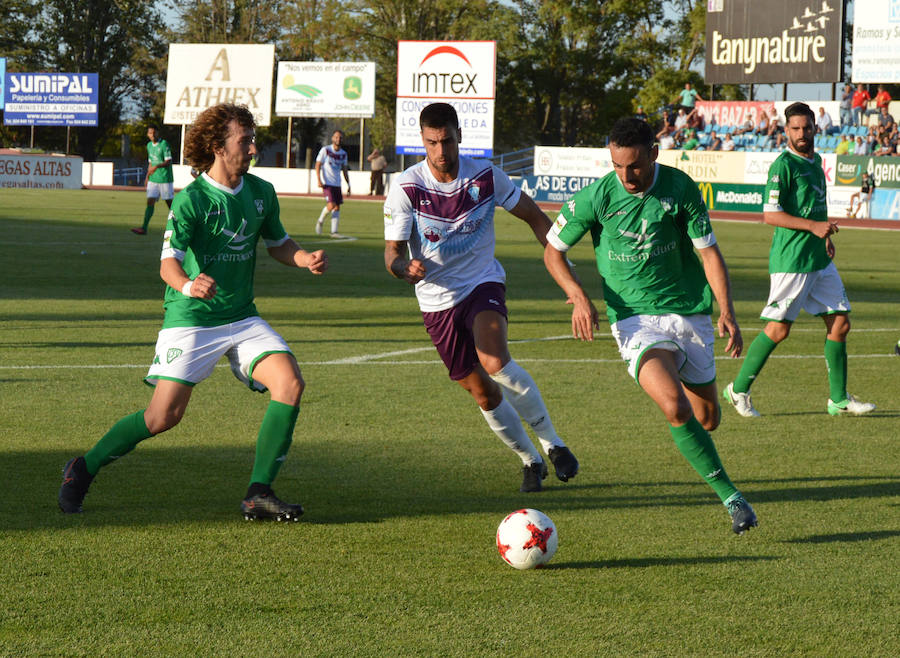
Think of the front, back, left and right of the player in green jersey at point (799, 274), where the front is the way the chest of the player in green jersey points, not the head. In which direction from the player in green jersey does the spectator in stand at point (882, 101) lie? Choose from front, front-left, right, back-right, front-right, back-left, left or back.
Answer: back-left

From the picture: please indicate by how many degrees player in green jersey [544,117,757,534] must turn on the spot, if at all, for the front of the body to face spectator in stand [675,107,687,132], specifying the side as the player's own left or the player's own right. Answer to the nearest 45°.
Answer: approximately 180°

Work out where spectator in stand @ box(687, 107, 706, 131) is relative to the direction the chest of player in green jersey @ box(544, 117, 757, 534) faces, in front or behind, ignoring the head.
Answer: behind

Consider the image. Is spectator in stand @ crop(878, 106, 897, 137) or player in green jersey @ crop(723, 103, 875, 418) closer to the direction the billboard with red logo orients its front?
the player in green jersey

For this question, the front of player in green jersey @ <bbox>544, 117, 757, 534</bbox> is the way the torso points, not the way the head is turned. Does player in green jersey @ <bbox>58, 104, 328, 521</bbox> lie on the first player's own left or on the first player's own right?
on the first player's own right
